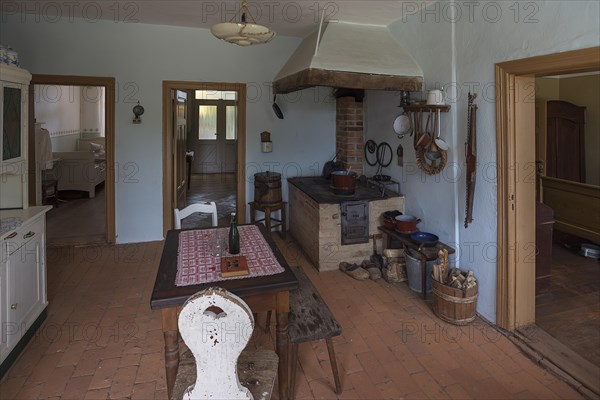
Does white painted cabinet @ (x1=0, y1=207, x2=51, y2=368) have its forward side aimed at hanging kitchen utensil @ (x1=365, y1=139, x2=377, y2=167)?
no

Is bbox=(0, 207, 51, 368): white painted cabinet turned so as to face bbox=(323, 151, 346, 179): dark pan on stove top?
no
